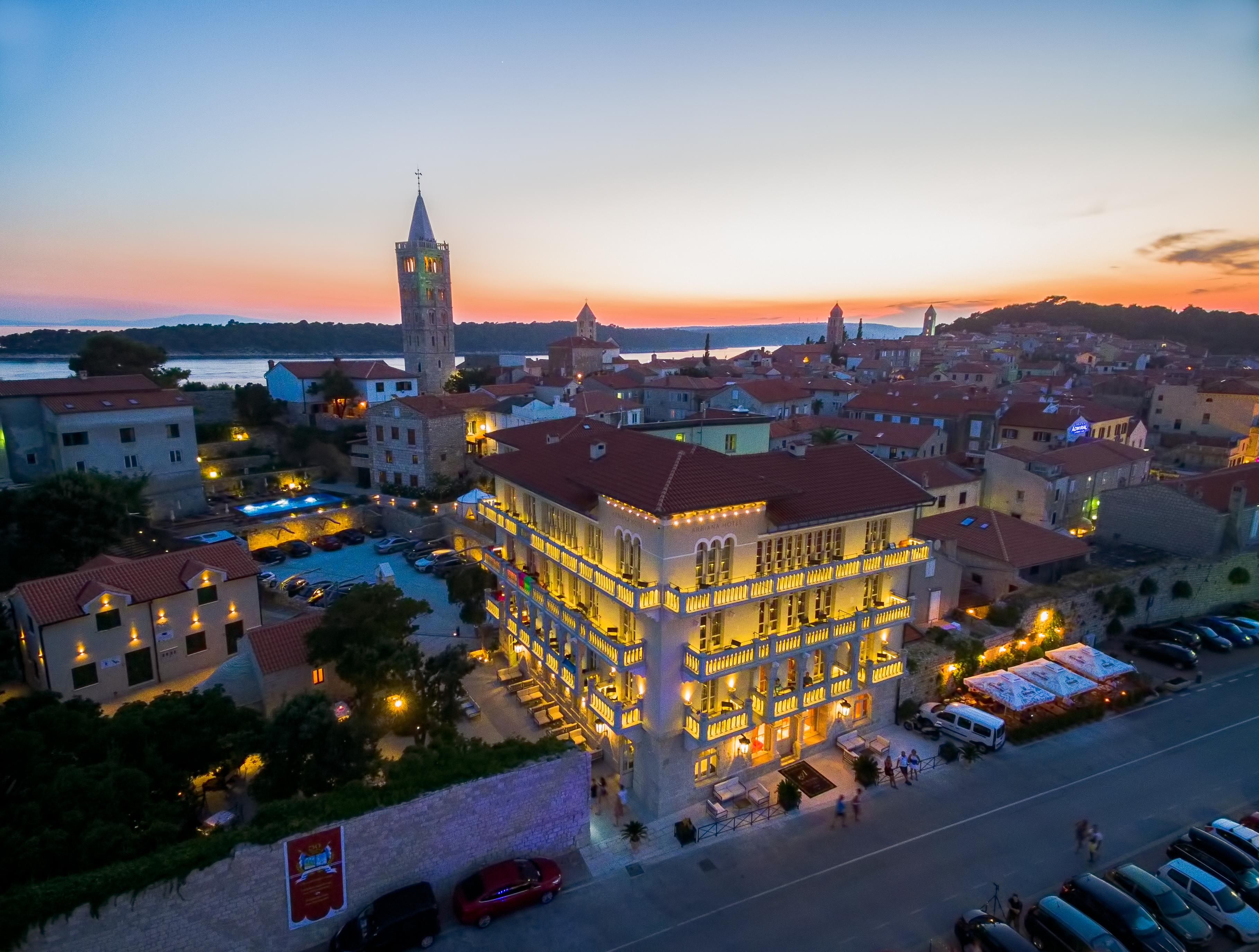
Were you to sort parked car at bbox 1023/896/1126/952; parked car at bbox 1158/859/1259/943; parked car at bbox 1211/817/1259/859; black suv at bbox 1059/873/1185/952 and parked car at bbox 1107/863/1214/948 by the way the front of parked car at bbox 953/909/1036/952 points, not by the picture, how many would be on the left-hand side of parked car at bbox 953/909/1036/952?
5

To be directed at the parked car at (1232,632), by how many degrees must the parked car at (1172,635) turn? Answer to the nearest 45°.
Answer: approximately 90° to its left

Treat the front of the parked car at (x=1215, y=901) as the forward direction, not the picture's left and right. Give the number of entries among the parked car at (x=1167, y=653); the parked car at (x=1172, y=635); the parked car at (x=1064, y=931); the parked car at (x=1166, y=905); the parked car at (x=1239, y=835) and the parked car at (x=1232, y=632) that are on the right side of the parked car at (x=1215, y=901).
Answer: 2

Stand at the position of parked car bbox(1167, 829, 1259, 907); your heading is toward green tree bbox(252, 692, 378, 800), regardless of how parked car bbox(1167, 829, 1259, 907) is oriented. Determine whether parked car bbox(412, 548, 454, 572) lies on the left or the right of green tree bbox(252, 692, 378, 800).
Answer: right

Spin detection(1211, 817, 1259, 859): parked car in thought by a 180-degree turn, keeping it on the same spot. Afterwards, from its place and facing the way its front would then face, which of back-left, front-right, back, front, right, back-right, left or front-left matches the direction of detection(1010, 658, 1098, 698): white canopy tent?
front
